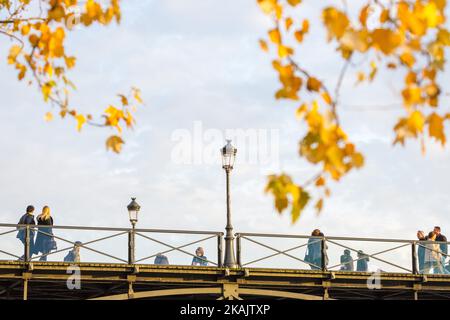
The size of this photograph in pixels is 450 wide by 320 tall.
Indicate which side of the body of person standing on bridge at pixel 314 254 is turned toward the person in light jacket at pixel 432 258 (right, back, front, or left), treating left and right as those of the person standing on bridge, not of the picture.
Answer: right

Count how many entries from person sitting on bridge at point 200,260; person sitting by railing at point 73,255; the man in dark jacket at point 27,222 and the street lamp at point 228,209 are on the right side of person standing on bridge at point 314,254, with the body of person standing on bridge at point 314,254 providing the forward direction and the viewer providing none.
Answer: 0

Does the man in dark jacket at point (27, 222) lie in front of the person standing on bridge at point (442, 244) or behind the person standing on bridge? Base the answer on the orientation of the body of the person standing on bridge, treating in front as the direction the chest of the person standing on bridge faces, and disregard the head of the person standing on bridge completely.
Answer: in front

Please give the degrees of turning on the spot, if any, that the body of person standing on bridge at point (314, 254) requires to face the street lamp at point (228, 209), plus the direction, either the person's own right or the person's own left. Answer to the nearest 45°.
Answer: approximately 135° to the person's own left

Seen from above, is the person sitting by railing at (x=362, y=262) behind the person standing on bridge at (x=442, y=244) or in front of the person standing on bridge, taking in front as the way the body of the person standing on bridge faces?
in front

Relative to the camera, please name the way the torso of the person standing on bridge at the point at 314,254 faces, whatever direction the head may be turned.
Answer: away from the camera

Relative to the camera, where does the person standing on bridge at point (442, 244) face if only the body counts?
to the viewer's left
